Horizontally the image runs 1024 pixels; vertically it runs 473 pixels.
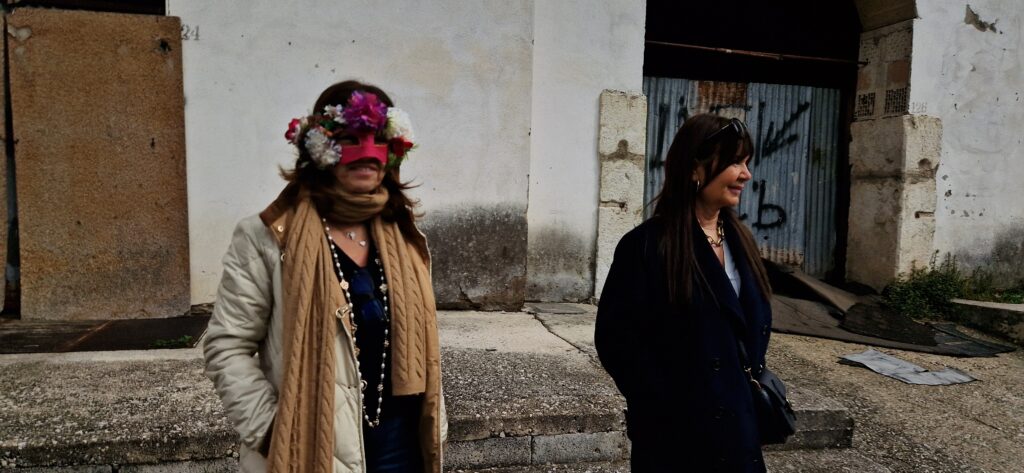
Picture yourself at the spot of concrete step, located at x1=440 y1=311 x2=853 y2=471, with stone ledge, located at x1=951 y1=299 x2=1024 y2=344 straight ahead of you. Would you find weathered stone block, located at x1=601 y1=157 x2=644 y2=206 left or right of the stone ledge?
left

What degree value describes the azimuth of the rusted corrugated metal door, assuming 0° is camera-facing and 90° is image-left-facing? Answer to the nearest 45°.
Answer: approximately 0°

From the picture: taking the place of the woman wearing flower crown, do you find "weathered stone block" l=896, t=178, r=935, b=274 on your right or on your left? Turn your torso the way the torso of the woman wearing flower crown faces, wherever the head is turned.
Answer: on your left

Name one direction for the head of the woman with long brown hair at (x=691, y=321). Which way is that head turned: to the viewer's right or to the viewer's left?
to the viewer's right

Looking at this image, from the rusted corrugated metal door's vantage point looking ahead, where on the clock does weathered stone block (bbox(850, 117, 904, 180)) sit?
The weathered stone block is roughly at 9 o'clock from the rusted corrugated metal door.

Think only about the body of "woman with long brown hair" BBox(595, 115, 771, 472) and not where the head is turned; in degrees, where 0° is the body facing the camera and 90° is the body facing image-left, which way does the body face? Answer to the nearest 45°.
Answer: approximately 315°

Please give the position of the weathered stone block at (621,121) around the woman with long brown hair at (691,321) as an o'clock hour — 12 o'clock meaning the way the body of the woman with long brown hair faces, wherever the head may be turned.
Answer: The weathered stone block is roughly at 7 o'clock from the woman with long brown hair.

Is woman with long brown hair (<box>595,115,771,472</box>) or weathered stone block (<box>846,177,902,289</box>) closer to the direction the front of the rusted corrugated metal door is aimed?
the woman with long brown hair
